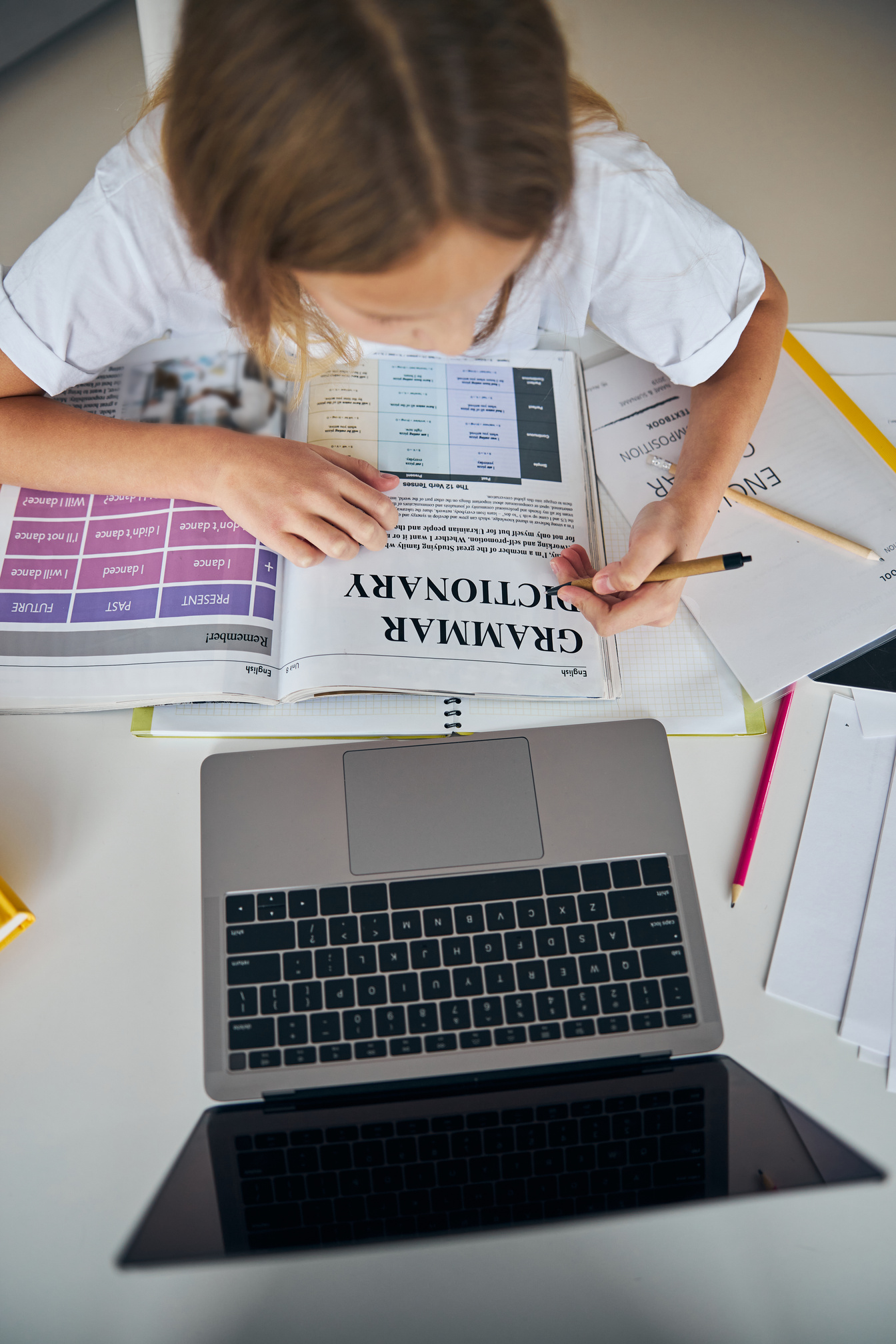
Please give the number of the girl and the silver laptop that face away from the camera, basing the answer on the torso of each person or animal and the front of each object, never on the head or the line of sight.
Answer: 1

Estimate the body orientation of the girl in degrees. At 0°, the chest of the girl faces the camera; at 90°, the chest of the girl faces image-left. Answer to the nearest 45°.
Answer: approximately 0°

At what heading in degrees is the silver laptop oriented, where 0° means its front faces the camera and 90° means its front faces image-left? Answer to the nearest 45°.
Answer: approximately 180°

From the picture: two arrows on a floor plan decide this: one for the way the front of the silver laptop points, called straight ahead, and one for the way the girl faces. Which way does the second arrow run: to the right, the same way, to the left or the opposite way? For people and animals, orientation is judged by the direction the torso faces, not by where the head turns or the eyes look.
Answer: the opposite way
